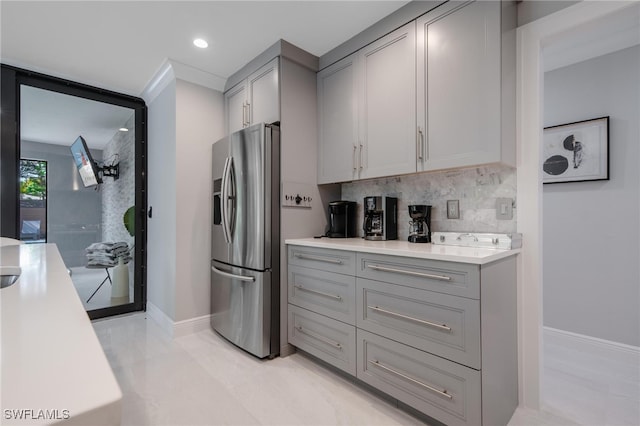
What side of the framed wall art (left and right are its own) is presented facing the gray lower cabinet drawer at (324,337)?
front

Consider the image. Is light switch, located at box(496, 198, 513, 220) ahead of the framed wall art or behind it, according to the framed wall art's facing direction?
ahead

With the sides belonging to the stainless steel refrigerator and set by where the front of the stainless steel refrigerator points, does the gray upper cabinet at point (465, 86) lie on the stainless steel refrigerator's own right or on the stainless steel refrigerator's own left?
on the stainless steel refrigerator's own left

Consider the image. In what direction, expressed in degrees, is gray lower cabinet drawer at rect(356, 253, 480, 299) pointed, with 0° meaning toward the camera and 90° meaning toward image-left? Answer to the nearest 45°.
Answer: approximately 45°

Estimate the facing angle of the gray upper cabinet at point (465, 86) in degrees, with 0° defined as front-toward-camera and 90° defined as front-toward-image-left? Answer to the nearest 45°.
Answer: approximately 45°

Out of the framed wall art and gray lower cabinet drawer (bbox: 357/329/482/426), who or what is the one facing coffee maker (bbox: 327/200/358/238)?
the framed wall art

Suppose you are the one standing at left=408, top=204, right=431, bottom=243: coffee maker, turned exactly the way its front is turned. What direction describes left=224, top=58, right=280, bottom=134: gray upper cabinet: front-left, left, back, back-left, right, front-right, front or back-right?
front-right
